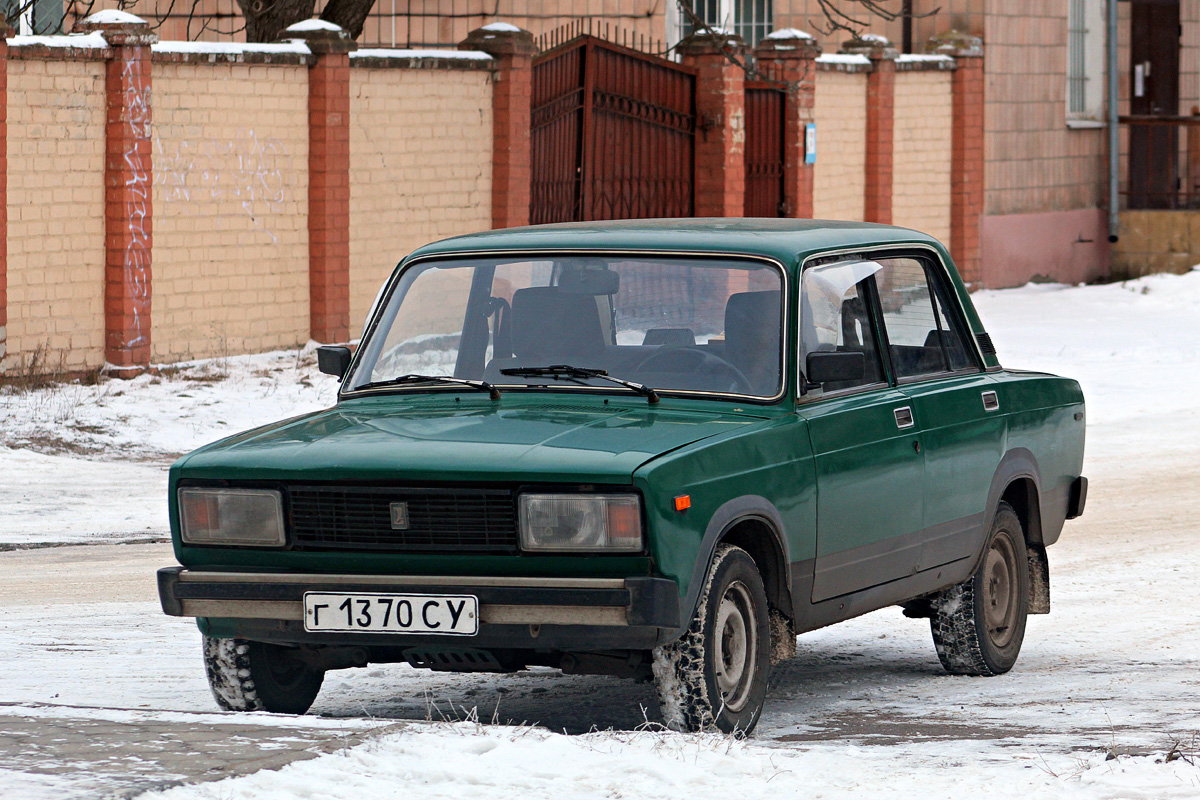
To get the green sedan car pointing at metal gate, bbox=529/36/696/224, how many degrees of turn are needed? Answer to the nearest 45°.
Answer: approximately 135° to its right

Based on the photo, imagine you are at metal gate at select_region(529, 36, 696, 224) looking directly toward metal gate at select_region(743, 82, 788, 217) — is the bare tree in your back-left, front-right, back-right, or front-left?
back-left

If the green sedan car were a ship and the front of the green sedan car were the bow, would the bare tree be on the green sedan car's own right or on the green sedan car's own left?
on the green sedan car's own right

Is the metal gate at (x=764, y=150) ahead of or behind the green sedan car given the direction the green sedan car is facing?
behind

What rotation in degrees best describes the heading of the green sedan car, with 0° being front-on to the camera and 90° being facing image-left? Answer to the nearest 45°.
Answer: approximately 45°
